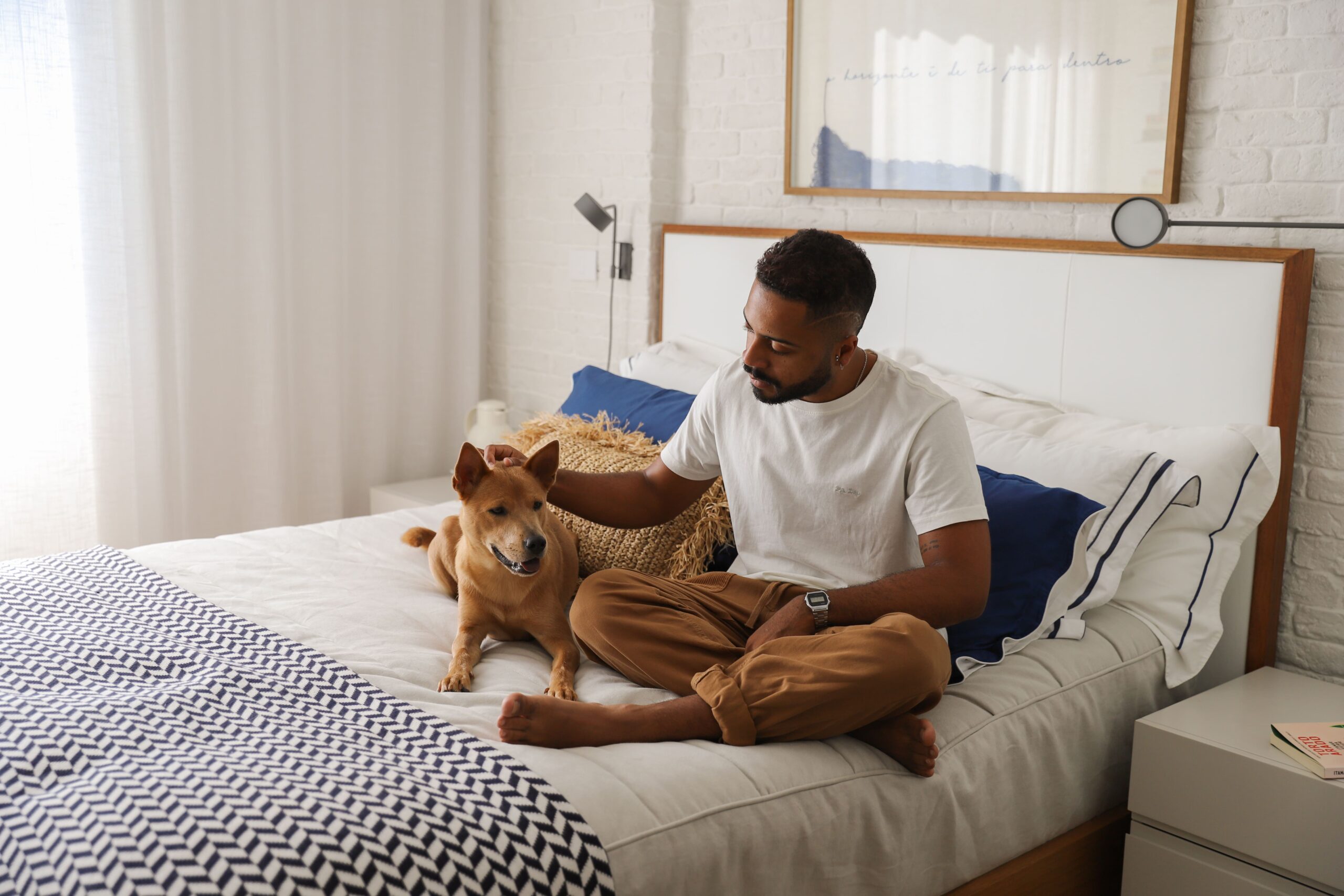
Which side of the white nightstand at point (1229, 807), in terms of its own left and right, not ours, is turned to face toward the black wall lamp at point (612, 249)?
right

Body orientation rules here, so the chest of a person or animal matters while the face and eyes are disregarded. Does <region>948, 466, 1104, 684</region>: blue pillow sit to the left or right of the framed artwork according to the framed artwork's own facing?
on its left

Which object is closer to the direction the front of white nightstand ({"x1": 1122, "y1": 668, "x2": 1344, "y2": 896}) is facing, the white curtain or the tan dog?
the tan dog

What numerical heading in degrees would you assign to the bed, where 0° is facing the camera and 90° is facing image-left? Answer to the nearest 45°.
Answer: approximately 45°

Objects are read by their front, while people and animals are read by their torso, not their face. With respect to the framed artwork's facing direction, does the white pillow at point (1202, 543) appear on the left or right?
on its left

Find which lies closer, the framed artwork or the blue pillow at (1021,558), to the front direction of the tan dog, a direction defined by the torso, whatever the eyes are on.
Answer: the blue pillow

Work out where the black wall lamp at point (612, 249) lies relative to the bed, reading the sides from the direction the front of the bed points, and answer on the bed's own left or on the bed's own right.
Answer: on the bed's own right

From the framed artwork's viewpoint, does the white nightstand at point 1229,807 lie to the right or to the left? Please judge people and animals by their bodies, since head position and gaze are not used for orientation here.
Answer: on its left

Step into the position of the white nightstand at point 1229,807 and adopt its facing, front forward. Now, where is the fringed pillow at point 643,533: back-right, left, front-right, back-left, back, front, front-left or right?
front-right
